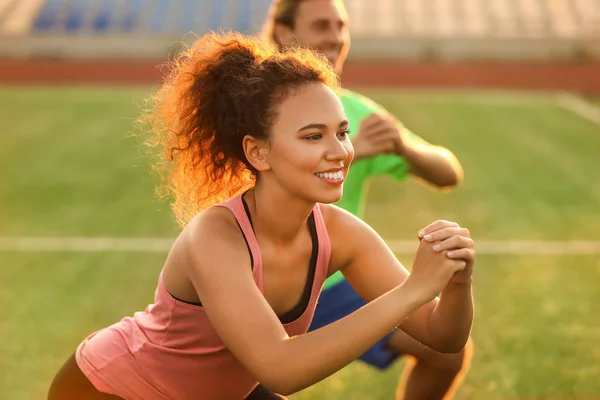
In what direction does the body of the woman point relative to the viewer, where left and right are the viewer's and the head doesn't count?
facing the viewer and to the right of the viewer

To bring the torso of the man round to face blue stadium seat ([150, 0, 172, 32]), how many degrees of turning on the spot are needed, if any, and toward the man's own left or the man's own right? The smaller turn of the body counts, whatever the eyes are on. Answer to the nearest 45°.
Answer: approximately 135° to the man's own left

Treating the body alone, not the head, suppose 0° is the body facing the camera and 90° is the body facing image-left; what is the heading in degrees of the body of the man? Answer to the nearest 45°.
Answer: approximately 315°

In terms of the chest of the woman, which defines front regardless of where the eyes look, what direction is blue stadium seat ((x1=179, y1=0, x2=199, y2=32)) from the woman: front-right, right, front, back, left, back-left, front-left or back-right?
back-left

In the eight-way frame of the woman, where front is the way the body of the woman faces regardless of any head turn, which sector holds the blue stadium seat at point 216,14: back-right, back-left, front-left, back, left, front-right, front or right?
back-left

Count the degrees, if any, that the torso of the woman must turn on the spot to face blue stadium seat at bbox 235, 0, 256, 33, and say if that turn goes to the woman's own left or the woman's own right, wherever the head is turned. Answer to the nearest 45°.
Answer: approximately 135° to the woman's own left

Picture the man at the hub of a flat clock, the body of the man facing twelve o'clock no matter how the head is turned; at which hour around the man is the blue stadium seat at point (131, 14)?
The blue stadium seat is roughly at 7 o'clock from the man.

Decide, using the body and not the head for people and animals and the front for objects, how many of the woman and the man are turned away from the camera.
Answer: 0

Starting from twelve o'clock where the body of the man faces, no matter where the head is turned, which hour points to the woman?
The woman is roughly at 2 o'clock from the man.

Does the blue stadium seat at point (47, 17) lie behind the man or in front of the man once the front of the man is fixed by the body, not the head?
behind

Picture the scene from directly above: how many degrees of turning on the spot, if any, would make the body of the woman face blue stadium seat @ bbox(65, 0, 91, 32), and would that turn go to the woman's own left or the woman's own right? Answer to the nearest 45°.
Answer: approximately 135° to the woman's own left

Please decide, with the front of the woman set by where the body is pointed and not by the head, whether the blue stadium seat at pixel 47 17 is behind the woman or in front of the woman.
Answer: behind
